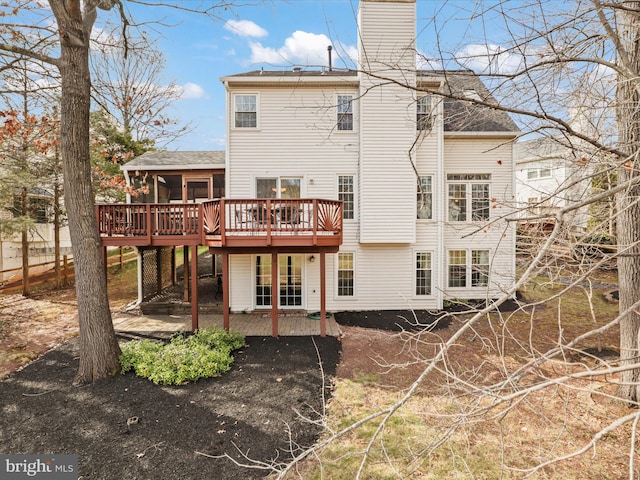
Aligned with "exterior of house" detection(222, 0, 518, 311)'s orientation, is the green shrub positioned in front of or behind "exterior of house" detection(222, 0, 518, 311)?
behind

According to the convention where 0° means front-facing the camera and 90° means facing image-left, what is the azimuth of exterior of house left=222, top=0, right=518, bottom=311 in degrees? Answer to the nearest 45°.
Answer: approximately 180°

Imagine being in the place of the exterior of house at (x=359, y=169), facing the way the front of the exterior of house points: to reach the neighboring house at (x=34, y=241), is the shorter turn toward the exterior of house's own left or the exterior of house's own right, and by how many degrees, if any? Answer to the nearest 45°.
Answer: approximately 90° to the exterior of house's own left

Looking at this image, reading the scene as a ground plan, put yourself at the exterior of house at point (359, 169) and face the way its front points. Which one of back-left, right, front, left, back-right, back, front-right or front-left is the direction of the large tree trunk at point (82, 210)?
back-left
